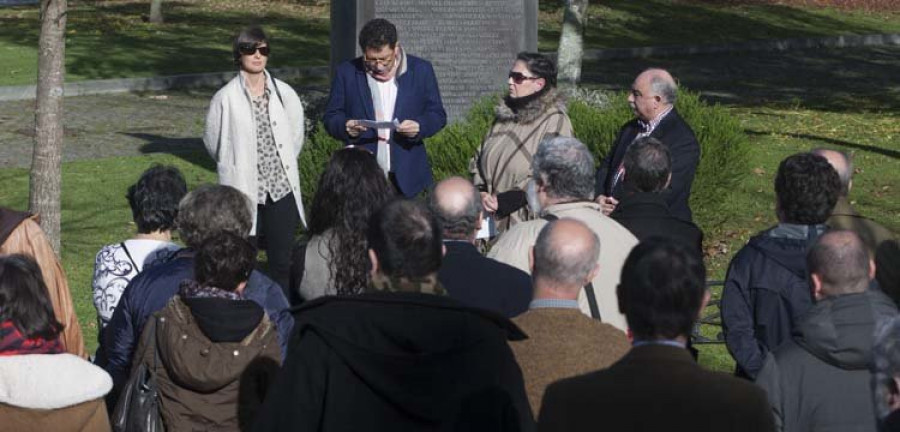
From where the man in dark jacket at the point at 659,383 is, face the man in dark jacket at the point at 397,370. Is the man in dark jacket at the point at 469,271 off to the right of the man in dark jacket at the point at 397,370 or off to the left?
right

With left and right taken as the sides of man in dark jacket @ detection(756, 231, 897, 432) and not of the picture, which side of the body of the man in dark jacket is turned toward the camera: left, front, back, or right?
back

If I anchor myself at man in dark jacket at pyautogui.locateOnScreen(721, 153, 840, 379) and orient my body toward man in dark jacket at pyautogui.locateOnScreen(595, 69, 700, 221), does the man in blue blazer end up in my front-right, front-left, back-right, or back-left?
front-left

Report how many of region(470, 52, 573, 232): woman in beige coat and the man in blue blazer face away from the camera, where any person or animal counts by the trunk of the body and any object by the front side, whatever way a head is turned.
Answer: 0

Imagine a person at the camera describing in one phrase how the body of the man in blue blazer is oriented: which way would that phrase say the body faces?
toward the camera

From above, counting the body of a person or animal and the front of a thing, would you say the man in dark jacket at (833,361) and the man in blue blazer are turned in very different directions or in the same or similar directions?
very different directions

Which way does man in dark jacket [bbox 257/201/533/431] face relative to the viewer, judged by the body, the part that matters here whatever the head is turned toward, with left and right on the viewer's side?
facing away from the viewer

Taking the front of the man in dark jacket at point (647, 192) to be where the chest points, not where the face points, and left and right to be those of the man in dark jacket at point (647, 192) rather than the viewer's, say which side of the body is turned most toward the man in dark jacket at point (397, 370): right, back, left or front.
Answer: back

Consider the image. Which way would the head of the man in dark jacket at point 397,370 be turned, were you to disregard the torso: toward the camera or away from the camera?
away from the camera

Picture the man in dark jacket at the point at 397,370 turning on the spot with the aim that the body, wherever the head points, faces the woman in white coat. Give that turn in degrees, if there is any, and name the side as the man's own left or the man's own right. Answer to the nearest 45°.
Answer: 0° — they already face them

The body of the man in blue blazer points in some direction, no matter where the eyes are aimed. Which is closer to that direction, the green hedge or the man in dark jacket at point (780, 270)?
the man in dark jacket

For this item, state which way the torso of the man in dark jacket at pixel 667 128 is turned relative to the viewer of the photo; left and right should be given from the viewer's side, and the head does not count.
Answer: facing the viewer and to the left of the viewer

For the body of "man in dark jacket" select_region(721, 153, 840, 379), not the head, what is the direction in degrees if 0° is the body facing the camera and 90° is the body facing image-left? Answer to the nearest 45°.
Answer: approximately 135°

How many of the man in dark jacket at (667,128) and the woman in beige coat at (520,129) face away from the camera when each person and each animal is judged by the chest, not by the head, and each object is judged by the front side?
0

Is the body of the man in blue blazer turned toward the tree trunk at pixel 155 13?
no

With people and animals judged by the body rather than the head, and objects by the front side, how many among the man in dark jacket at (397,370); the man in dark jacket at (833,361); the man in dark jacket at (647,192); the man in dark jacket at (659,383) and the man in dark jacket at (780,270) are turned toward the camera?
0

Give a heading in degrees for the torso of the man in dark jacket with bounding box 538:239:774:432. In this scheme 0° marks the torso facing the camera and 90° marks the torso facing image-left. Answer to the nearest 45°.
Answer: approximately 180°

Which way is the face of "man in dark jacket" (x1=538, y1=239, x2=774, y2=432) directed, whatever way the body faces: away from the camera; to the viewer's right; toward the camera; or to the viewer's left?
away from the camera

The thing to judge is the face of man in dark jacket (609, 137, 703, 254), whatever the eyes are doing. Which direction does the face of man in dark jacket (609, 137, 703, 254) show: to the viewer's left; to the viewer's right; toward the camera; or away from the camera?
away from the camera
